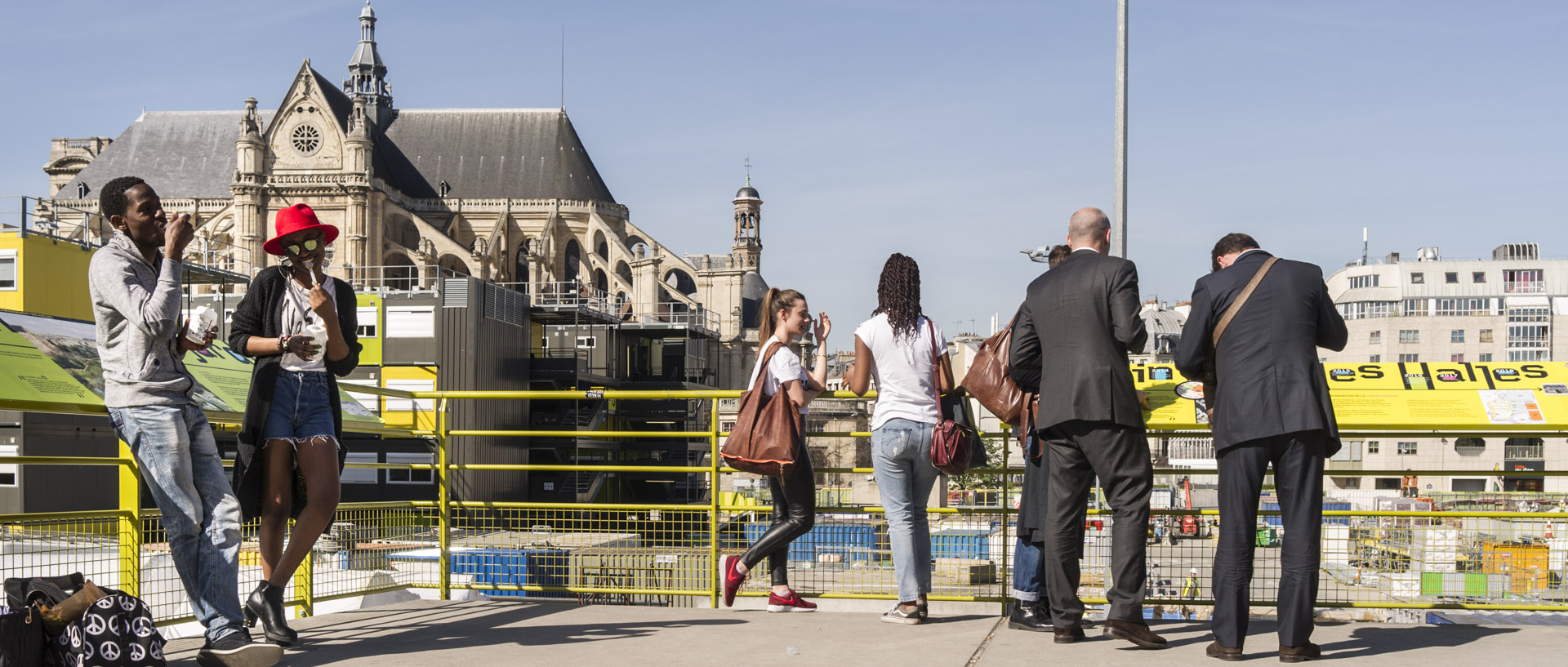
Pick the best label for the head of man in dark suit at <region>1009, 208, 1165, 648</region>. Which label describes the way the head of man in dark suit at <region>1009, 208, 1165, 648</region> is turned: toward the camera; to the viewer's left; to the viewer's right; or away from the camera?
away from the camera

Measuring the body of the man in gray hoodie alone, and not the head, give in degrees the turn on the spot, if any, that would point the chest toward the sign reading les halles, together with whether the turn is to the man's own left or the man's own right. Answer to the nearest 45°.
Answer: approximately 45° to the man's own left

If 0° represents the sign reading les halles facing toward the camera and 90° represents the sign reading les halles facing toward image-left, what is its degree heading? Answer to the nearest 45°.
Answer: approximately 0°

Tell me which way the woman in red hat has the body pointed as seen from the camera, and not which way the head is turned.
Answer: toward the camera

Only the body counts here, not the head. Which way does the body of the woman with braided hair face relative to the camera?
away from the camera

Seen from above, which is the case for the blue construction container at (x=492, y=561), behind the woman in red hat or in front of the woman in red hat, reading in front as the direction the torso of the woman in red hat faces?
behind

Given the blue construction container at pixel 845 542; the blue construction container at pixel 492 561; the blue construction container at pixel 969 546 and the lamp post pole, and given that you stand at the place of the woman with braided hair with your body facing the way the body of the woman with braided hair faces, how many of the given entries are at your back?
0

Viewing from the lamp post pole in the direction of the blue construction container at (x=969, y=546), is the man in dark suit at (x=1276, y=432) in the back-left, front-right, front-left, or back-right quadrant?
front-left

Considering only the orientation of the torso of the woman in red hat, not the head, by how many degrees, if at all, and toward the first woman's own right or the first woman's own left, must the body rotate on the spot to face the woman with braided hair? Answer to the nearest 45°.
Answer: approximately 90° to the first woman's own left

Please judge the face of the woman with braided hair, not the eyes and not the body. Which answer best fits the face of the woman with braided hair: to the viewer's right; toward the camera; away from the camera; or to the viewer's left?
away from the camera

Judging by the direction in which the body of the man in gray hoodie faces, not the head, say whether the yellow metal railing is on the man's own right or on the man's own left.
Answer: on the man's own left

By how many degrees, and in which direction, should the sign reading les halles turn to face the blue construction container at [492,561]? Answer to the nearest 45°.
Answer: approximately 90° to its right

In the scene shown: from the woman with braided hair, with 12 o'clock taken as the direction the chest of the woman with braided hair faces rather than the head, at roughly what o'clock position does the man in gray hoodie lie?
The man in gray hoodie is roughly at 8 o'clock from the woman with braided hair.

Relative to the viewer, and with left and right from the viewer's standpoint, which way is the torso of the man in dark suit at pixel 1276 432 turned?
facing away from the viewer

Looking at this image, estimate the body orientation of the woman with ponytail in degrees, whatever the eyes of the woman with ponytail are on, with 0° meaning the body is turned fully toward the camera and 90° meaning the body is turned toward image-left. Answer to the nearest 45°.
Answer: approximately 270°

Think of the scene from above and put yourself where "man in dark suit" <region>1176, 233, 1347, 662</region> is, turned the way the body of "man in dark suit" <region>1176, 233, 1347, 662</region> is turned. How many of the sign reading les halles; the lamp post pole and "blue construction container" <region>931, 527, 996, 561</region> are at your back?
0

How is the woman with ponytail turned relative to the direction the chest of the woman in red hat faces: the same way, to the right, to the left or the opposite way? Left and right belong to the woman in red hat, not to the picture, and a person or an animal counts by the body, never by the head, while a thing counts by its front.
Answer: to the left

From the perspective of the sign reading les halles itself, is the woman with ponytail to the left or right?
on its right
